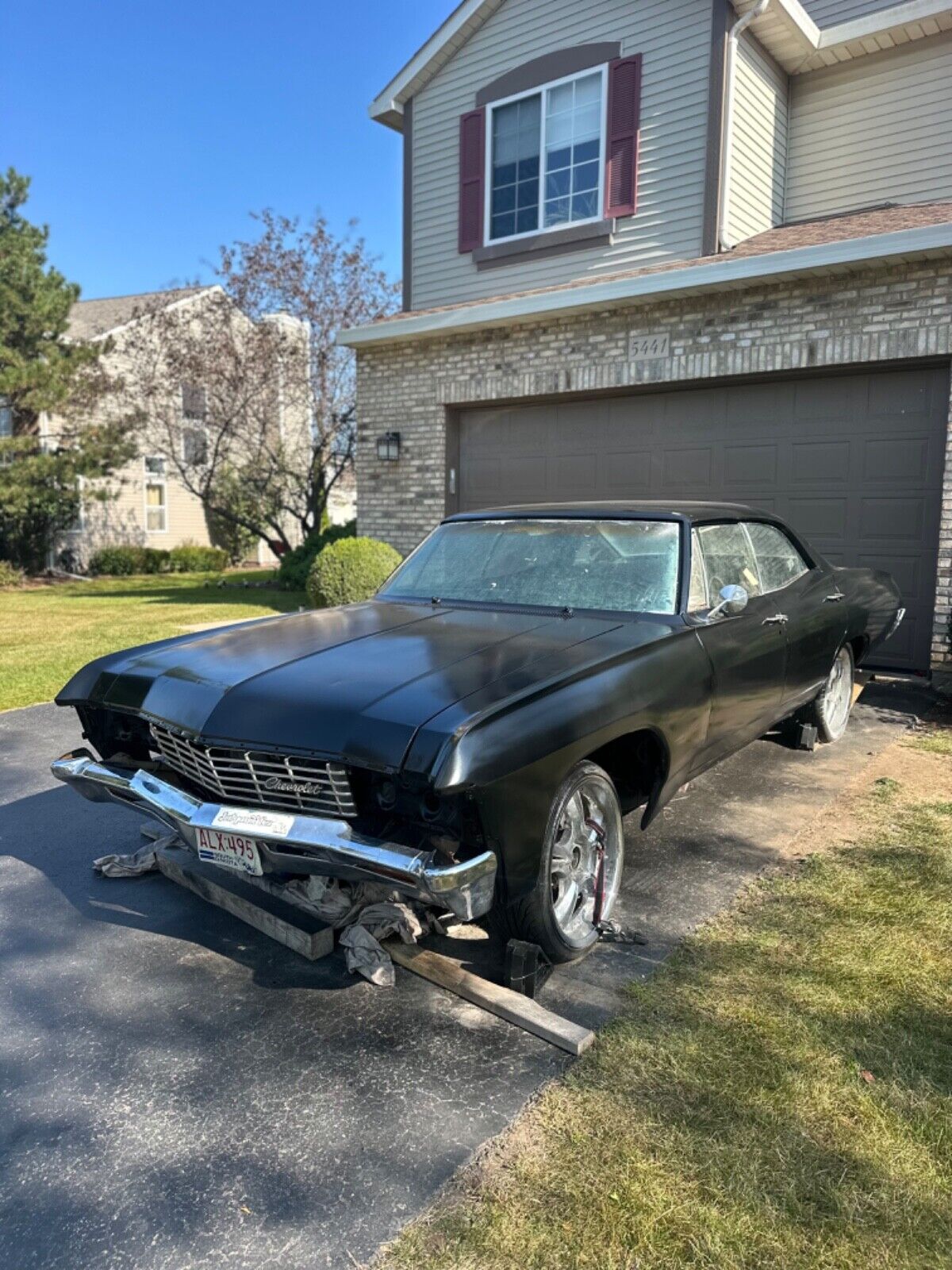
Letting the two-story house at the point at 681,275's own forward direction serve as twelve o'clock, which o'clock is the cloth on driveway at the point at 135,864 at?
The cloth on driveway is roughly at 11 o'clock from the two-story house.

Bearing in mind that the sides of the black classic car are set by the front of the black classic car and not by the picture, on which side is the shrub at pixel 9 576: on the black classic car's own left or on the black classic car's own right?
on the black classic car's own right

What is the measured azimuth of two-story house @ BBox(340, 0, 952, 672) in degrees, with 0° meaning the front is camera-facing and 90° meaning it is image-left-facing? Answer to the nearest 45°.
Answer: approximately 45°

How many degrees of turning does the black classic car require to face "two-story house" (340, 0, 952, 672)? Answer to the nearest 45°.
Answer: approximately 135° to its right

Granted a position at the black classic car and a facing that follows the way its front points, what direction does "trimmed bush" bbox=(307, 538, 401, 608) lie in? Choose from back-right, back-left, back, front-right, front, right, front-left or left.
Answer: back-right

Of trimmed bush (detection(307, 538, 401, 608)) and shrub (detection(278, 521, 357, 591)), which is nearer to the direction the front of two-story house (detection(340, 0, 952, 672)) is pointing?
the trimmed bush

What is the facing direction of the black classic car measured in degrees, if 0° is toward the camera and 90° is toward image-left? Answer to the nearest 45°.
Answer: approximately 45°

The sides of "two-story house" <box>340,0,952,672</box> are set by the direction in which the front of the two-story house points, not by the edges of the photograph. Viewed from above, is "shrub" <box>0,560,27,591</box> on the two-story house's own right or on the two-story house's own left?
on the two-story house's own right

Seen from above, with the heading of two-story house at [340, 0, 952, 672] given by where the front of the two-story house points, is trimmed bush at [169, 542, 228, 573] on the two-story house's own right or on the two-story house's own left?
on the two-story house's own right
